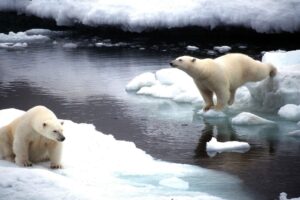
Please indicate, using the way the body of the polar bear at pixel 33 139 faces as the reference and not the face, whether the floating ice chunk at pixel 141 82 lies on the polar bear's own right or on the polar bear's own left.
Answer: on the polar bear's own left

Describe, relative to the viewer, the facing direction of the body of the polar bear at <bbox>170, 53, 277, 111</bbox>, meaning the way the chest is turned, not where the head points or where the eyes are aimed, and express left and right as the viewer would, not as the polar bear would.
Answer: facing to the left of the viewer

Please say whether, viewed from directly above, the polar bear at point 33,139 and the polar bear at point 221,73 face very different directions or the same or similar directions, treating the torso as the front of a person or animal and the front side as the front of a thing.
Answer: very different directions

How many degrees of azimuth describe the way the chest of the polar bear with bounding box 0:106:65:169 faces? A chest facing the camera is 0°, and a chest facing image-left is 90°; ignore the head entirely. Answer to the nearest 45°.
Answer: approximately 315°

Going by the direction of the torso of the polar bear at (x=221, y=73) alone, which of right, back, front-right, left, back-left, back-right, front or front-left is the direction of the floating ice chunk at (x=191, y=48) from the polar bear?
right

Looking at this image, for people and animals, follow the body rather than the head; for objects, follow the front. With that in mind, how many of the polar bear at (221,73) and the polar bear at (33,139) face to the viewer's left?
1

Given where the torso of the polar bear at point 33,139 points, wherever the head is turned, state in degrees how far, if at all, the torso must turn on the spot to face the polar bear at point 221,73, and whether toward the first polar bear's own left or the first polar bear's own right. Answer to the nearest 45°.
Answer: approximately 90° to the first polar bear's own left

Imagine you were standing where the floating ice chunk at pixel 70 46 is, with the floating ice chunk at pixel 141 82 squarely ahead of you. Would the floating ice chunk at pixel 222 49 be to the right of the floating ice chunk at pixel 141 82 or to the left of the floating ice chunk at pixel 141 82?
left

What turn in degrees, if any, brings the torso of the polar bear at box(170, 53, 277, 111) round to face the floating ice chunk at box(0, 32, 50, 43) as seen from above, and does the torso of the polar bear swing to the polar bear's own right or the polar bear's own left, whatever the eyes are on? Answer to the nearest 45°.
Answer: approximately 45° to the polar bear's own right

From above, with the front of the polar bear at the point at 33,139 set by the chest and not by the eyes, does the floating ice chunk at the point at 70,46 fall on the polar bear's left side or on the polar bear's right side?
on the polar bear's left side

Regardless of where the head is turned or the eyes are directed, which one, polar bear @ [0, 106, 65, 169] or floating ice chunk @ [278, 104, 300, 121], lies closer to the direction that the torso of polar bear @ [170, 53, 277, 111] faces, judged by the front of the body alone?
the polar bear

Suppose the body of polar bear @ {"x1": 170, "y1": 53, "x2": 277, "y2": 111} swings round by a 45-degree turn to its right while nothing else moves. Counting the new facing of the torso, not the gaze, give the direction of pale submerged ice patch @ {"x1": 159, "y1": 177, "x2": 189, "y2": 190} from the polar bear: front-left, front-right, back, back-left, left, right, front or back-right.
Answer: back-left

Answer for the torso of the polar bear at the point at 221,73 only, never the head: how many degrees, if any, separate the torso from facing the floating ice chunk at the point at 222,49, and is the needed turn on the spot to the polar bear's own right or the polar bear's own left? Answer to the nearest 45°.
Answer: approximately 90° to the polar bear's own right
